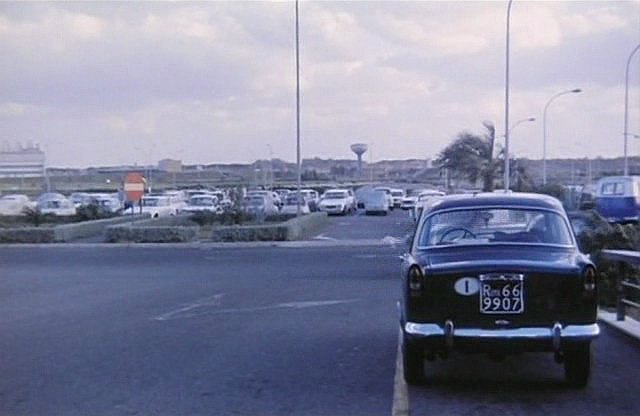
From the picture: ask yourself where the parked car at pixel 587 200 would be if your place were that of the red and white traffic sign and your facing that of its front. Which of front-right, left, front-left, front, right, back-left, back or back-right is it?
left

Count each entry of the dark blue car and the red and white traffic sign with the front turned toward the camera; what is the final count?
1

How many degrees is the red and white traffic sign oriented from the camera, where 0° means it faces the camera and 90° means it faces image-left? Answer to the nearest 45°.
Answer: approximately 0°

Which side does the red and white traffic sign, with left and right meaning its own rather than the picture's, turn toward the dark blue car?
front

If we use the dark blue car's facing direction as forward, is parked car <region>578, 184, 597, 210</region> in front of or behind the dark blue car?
in front

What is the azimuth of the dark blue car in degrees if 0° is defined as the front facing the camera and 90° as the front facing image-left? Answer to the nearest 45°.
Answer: approximately 180°

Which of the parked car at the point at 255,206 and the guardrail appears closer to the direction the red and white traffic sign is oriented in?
the guardrail

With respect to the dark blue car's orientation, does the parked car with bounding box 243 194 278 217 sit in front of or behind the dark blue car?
in front
